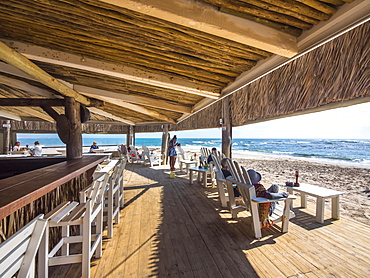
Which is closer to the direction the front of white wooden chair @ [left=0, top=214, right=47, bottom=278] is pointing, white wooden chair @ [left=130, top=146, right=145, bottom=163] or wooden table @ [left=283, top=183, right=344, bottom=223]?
the white wooden chair

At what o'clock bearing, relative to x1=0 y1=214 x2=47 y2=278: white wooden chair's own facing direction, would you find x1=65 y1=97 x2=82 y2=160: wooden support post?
The wooden support post is roughly at 2 o'clock from the white wooden chair.

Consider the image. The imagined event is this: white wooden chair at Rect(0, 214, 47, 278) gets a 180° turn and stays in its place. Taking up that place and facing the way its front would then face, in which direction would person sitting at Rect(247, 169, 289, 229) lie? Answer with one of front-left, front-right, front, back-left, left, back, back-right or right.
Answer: front-left

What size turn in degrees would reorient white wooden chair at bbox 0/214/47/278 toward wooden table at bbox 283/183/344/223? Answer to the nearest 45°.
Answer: approximately 135° to its right

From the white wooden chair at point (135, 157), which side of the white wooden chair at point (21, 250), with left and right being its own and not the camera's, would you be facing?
right

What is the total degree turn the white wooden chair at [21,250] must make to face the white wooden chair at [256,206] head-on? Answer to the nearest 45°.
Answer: approximately 135° to its right

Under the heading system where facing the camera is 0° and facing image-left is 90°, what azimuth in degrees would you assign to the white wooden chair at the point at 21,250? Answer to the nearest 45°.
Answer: approximately 135°
